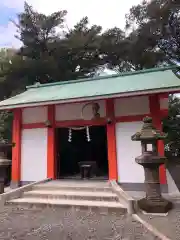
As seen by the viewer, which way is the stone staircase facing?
toward the camera

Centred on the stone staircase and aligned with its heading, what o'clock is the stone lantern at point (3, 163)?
The stone lantern is roughly at 4 o'clock from the stone staircase.

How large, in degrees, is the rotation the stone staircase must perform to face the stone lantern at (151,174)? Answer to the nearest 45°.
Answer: approximately 45° to its left

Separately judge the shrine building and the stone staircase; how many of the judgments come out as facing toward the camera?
2
